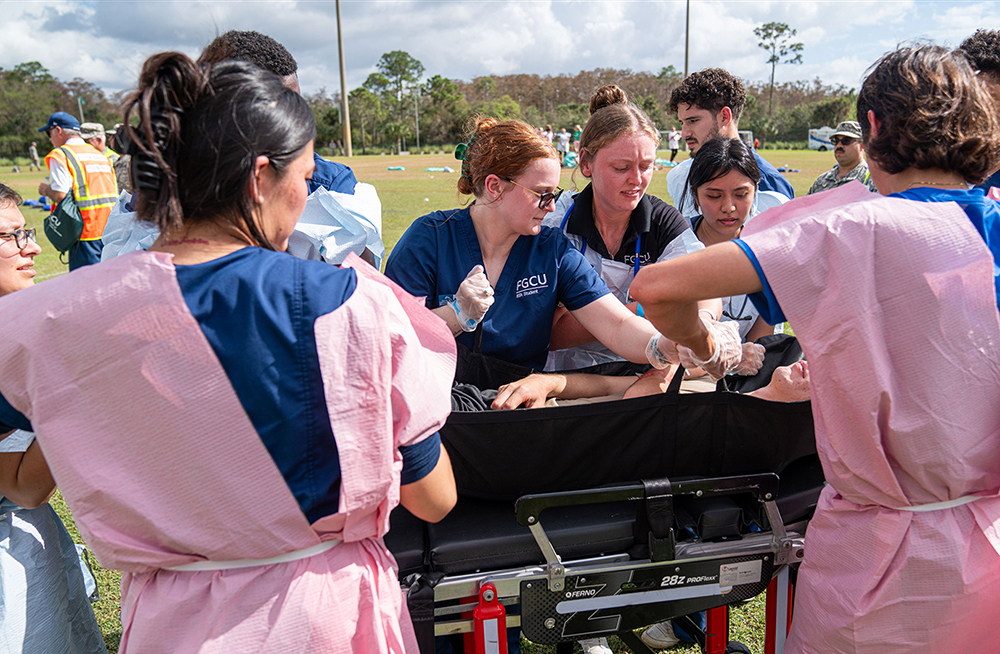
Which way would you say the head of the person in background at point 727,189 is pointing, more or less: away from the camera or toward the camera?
toward the camera

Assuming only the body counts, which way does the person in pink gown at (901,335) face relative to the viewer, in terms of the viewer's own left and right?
facing away from the viewer and to the left of the viewer

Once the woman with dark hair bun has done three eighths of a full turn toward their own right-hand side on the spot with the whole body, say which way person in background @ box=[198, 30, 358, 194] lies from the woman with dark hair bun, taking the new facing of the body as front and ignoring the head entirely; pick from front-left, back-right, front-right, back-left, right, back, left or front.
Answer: back

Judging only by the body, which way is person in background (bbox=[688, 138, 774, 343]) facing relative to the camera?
toward the camera

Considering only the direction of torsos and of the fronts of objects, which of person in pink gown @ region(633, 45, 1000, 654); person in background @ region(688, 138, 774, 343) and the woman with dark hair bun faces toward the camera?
person in background @ region(688, 138, 774, 343)

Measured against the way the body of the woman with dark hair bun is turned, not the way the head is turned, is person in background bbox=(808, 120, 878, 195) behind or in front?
in front

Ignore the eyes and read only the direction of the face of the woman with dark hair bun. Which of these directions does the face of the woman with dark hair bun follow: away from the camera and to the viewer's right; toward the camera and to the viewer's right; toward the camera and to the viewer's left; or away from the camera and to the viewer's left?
away from the camera and to the viewer's right

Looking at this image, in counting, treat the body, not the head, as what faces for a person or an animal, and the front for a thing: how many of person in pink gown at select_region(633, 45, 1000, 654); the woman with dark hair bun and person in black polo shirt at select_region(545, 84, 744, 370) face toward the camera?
1

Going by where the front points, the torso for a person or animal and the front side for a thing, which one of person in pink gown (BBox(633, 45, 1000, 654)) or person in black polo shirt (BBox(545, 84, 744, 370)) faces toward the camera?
person in black polo shirt (BBox(545, 84, 744, 370))

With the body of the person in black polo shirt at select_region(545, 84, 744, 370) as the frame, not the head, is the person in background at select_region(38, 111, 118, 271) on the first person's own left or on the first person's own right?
on the first person's own right

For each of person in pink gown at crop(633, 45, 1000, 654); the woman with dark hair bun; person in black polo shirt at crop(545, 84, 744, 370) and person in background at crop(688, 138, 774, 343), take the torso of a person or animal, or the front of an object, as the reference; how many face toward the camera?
2

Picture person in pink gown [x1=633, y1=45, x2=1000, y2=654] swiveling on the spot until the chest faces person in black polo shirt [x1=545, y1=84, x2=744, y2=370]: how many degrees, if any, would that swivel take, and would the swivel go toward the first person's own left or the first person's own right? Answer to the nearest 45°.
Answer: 0° — they already face them

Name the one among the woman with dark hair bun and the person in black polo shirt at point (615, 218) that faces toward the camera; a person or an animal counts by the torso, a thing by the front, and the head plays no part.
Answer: the person in black polo shirt

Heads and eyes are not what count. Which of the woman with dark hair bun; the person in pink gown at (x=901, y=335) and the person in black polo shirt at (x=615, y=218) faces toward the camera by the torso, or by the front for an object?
the person in black polo shirt at (x=615, y=218)

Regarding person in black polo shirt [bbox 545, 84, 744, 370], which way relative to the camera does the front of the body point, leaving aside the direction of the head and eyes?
toward the camera

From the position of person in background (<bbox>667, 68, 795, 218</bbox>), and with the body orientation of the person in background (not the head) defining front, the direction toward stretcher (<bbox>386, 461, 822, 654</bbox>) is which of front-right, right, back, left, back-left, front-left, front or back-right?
front-left
